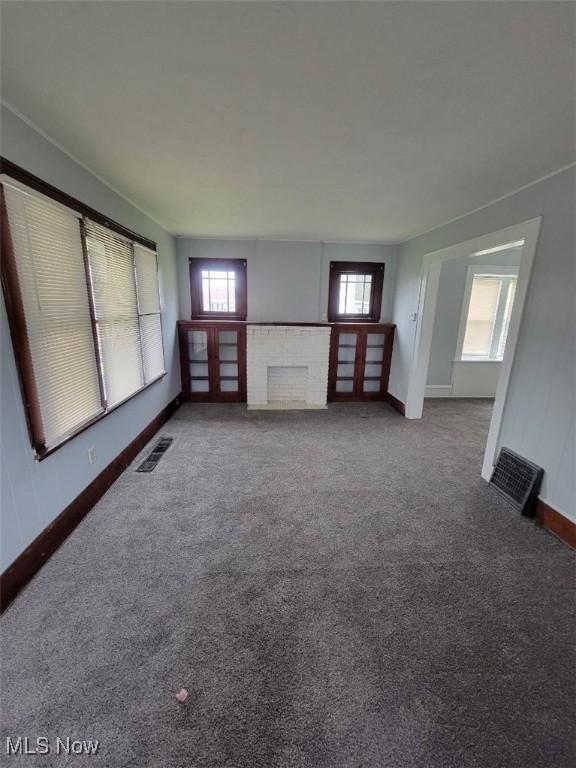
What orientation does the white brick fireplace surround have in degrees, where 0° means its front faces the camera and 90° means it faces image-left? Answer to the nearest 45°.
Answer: approximately 0°

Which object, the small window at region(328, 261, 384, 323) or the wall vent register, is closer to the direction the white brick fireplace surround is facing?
the wall vent register

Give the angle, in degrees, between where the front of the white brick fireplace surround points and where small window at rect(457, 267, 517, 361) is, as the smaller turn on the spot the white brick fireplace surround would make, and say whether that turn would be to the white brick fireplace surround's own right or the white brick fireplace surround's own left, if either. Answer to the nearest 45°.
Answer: approximately 90° to the white brick fireplace surround's own left

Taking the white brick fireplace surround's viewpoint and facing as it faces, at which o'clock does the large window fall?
The large window is roughly at 1 o'clock from the white brick fireplace surround.

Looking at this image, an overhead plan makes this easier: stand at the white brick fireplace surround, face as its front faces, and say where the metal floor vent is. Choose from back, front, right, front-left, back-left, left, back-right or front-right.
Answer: front-right

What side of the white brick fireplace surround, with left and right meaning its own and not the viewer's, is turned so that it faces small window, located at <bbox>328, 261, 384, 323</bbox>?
left

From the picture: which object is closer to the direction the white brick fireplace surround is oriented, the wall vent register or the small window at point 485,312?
the wall vent register

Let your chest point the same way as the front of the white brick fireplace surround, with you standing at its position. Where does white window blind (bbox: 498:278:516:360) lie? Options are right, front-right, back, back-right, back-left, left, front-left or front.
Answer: left

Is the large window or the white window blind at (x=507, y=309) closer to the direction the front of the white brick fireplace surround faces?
the large window

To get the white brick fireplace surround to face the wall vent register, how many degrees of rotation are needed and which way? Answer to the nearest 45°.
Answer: approximately 45° to its left

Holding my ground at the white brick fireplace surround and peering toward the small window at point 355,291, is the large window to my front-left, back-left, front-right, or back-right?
back-right
